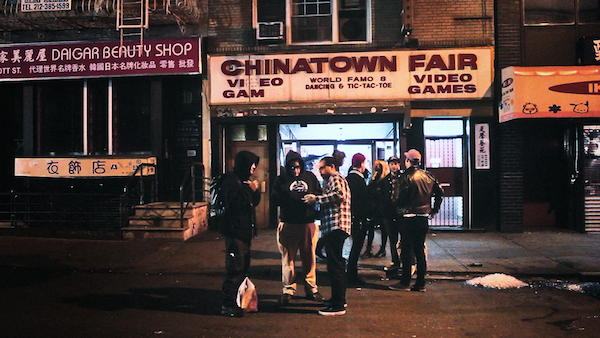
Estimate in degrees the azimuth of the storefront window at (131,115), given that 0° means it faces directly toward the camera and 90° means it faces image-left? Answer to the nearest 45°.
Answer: approximately 0°

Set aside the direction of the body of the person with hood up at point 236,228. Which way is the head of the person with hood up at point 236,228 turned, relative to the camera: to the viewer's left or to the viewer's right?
to the viewer's right

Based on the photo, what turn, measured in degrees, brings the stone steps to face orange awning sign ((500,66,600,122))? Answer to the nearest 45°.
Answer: approximately 90° to its left

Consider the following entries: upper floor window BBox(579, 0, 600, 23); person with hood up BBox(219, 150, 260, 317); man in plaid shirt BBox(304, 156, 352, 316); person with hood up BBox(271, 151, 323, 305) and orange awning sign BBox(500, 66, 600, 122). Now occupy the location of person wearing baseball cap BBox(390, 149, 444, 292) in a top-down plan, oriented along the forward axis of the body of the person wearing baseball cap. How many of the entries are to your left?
3

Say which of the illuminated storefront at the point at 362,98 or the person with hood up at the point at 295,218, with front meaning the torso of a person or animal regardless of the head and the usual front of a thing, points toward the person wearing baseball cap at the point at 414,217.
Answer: the illuminated storefront

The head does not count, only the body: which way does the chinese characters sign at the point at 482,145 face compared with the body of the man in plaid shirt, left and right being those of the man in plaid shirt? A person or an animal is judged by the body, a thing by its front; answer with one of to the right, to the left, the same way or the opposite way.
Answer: to the left

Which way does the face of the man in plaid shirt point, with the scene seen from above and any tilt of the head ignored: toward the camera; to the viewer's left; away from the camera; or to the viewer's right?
to the viewer's left

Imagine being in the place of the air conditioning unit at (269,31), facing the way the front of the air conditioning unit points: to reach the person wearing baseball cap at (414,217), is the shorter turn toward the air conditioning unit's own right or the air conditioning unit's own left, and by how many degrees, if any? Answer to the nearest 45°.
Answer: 0° — it already faces them

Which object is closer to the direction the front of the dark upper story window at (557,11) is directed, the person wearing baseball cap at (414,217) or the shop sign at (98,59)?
the person wearing baseball cap

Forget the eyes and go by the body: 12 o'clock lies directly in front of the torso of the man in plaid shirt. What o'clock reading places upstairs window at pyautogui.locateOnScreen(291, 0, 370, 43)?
The upstairs window is roughly at 3 o'clock from the man in plaid shirt.

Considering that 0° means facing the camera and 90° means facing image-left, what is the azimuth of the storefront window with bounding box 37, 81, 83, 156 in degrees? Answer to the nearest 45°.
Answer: approximately 0°
